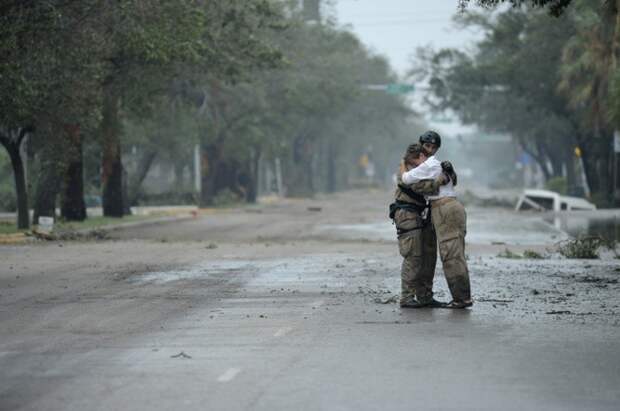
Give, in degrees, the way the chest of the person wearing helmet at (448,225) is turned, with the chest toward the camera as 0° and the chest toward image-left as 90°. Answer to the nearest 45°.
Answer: approximately 90°
